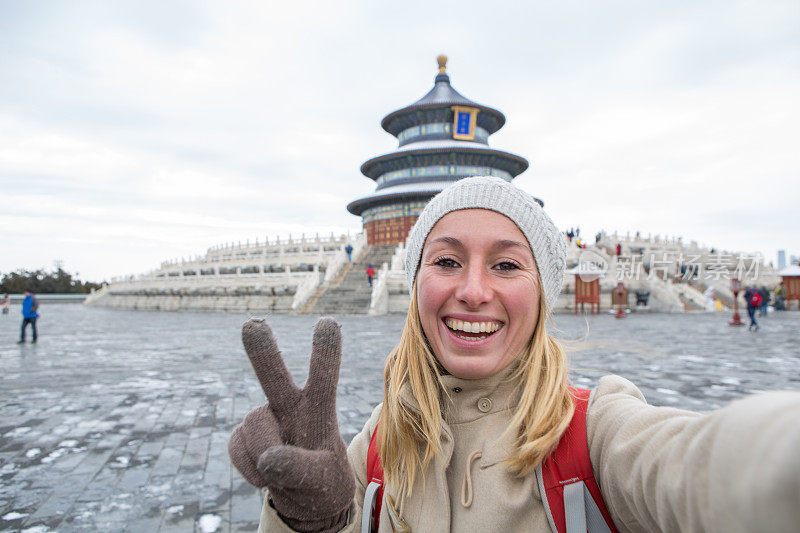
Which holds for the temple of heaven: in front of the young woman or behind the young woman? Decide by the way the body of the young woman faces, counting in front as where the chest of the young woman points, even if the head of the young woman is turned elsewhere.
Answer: behind

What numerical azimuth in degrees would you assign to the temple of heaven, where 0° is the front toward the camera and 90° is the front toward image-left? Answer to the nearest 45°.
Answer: approximately 315°

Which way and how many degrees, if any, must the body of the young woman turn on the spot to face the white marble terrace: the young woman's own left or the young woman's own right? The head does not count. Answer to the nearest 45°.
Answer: approximately 180°
